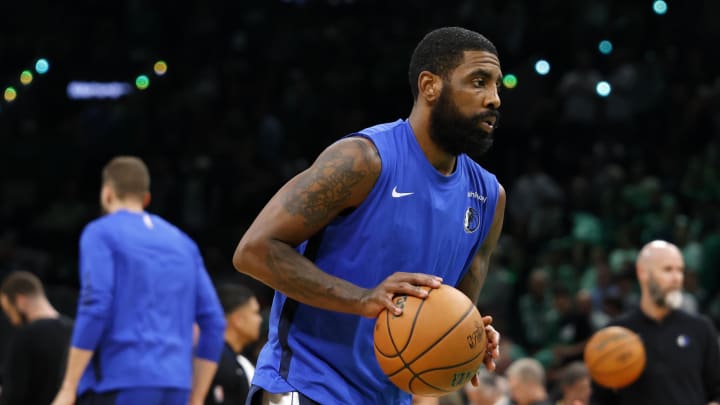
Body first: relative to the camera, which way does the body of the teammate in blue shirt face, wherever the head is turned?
away from the camera

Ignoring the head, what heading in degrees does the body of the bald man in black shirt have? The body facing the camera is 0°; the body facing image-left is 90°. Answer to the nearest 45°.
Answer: approximately 0°

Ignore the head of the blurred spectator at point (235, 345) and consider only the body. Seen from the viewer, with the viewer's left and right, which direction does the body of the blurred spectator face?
facing to the right of the viewer

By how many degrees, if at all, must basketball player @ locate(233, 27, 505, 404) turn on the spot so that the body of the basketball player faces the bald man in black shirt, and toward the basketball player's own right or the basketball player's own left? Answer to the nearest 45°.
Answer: approximately 90° to the basketball player's own left

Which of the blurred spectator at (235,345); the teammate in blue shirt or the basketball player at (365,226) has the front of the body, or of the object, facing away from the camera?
the teammate in blue shirt

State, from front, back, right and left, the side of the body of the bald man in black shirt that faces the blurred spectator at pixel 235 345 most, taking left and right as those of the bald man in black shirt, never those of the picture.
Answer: right
